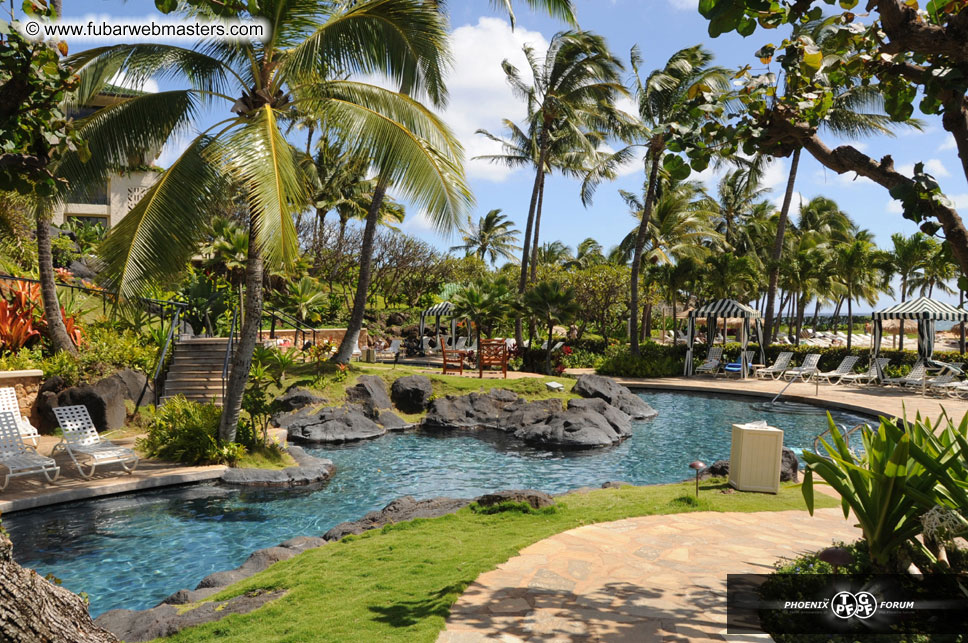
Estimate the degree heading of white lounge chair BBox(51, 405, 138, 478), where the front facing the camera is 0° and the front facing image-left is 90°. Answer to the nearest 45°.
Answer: approximately 315°

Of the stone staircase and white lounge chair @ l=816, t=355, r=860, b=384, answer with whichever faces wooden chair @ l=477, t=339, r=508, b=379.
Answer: the white lounge chair

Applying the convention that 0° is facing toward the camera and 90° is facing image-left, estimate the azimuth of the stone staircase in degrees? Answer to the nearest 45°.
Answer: approximately 0°

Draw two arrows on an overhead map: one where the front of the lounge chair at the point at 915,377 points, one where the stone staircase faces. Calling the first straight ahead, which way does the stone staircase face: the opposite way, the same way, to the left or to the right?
to the left

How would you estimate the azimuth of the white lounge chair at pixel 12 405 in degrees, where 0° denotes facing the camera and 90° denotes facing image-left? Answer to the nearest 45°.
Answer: approximately 315°

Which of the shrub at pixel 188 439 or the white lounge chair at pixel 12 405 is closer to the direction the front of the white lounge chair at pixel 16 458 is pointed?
the shrub

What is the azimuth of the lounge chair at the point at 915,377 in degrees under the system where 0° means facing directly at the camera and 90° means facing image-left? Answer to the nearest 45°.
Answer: approximately 45°
